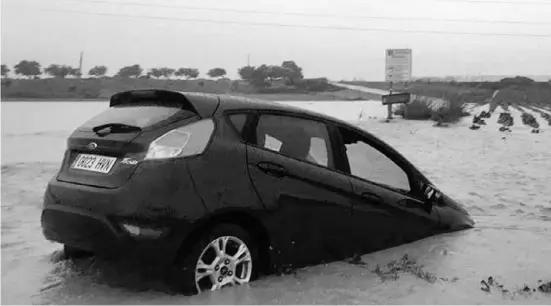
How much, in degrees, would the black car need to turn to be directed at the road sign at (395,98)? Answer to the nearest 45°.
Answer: approximately 45° to its left

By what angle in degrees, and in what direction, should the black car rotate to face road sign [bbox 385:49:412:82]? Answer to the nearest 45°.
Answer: approximately 45° to its left

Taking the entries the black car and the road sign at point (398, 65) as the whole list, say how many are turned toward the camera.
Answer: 1

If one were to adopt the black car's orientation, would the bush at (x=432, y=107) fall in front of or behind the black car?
in front

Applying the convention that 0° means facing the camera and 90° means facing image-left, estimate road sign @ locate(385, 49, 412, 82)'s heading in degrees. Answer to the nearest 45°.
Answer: approximately 0°

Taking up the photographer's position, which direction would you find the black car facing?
facing away from the viewer and to the right of the viewer

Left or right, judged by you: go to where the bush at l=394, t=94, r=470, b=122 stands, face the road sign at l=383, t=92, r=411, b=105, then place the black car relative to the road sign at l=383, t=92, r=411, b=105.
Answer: left

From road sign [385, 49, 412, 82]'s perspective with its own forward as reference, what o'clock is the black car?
The black car is roughly at 12 o'clock from the road sign.
